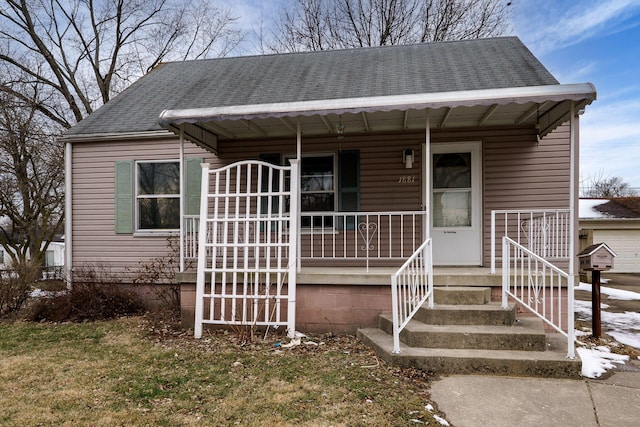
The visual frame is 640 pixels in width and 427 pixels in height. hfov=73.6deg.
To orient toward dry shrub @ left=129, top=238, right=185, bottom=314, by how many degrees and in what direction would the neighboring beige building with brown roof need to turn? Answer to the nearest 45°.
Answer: approximately 45° to its right

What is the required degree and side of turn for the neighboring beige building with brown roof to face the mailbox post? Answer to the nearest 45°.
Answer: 0° — it already faces it

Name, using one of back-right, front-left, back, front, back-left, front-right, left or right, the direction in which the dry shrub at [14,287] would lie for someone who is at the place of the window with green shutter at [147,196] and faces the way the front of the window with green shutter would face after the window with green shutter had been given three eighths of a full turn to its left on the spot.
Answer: back-left

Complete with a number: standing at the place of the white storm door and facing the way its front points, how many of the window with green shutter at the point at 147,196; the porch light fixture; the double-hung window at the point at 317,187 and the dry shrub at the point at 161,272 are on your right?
4

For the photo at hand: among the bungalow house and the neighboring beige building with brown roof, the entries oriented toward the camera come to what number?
2

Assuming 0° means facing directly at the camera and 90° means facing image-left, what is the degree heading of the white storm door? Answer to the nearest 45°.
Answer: approximately 0°

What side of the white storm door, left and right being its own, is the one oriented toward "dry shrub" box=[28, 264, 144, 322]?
right

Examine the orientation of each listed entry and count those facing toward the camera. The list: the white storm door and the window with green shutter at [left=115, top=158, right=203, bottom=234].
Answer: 2

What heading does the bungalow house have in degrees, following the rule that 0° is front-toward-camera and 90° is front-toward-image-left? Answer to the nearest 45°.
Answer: approximately 0°
